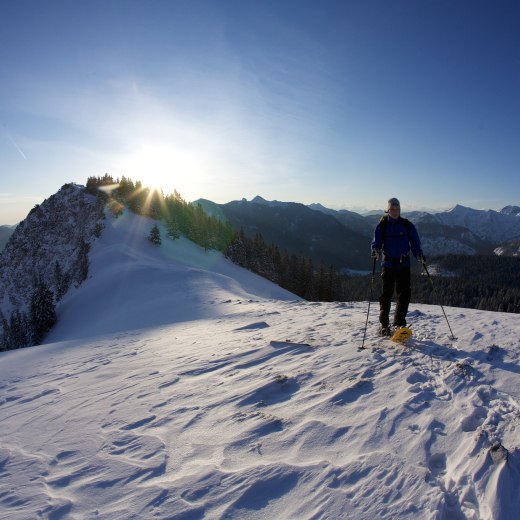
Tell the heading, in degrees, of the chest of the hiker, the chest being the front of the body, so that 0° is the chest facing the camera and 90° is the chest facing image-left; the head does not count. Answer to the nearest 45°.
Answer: approximately 0°
